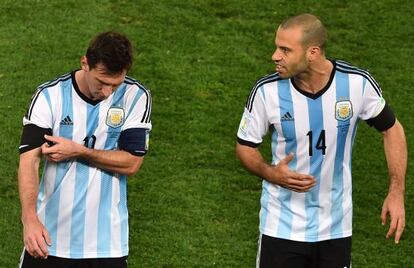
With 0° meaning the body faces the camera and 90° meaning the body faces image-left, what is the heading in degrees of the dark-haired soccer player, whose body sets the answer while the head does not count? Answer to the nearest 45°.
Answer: approximately 0°

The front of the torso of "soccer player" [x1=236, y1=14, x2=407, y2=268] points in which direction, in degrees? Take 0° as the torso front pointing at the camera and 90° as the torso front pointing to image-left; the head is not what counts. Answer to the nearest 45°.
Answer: approximately 0°
